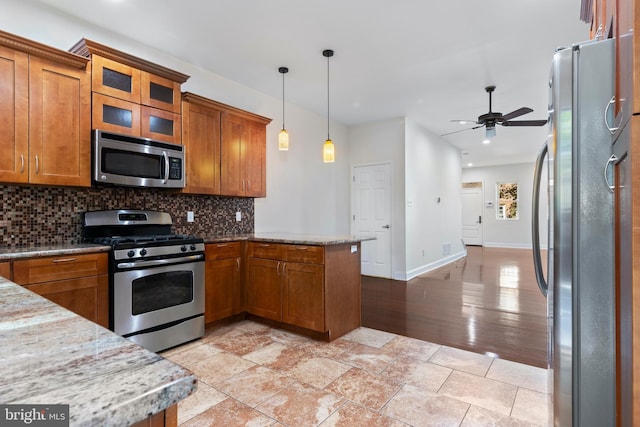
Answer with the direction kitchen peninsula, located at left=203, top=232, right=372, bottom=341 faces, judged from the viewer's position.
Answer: facing the viewer and to the left of the viewer

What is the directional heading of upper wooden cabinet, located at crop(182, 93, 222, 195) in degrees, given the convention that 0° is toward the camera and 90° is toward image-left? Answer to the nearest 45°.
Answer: approximately 315°

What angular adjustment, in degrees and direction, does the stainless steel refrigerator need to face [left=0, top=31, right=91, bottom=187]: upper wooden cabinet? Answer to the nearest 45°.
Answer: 0° — it already faces it

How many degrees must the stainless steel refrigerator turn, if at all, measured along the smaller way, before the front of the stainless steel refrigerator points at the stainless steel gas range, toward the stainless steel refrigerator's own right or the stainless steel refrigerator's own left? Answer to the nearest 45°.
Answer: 0° — it already faces it

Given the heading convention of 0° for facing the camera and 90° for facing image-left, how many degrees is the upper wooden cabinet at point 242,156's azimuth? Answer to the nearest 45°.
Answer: approximately 315°

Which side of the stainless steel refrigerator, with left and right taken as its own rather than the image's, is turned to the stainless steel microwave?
front

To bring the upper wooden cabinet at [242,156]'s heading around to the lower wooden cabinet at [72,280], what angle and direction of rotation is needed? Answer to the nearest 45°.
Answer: approximately 90° to its right

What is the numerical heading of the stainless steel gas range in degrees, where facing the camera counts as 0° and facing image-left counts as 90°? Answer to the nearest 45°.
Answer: approximately 315°

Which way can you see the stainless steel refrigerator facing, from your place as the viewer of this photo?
facing to the left of the viewer

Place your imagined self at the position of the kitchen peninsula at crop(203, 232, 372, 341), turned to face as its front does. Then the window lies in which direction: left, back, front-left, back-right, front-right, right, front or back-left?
back
